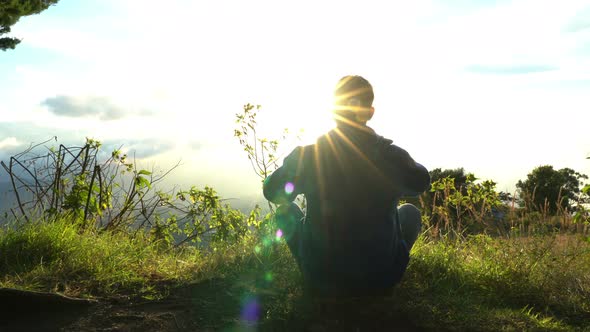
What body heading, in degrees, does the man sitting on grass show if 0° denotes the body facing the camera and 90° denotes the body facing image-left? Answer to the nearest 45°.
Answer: approximately 180°
